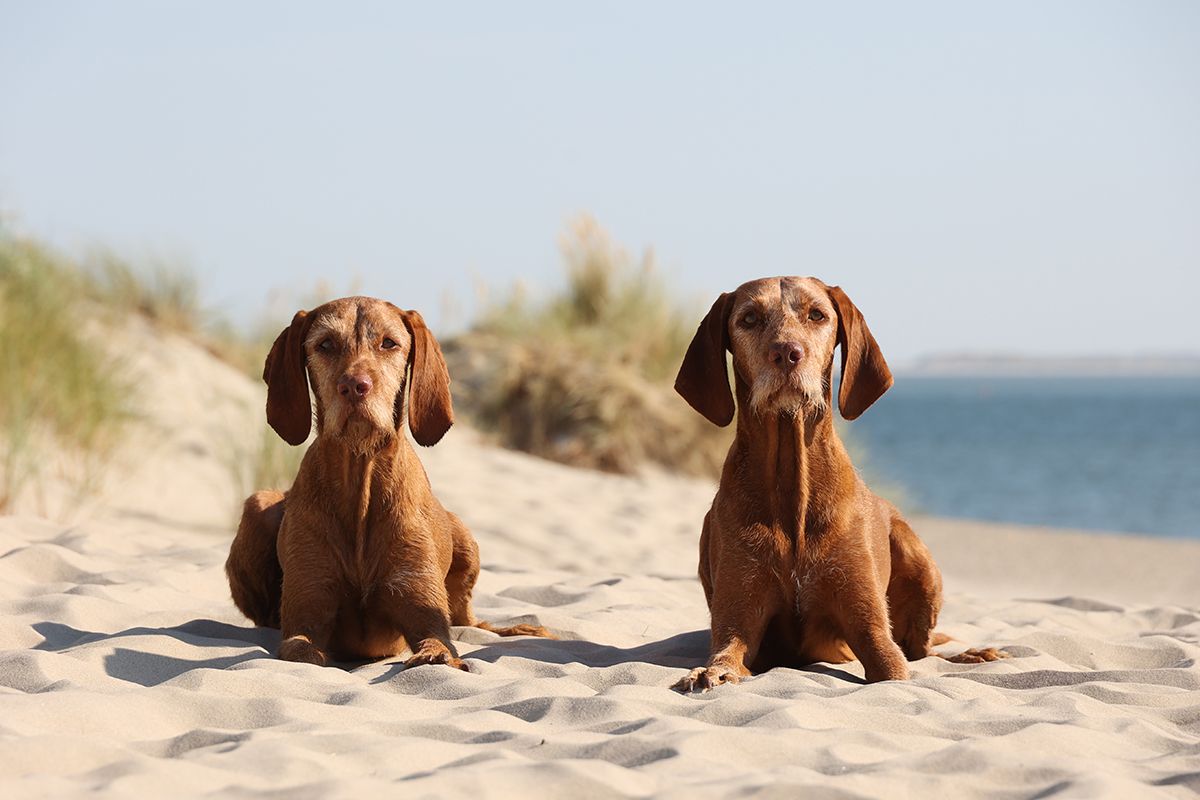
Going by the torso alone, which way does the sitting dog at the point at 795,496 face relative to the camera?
toward the camera

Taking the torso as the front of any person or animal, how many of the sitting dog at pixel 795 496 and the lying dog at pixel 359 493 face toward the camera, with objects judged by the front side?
2

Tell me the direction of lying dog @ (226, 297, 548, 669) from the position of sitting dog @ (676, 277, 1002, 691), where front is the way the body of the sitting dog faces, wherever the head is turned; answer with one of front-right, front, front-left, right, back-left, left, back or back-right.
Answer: right

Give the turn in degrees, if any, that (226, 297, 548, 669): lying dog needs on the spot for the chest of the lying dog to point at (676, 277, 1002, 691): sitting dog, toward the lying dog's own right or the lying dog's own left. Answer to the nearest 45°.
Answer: approximately 90° to the lying dog's own left

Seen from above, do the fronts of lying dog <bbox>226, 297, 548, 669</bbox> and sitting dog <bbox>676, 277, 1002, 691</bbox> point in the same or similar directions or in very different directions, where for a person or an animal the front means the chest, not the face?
same or similar directions
